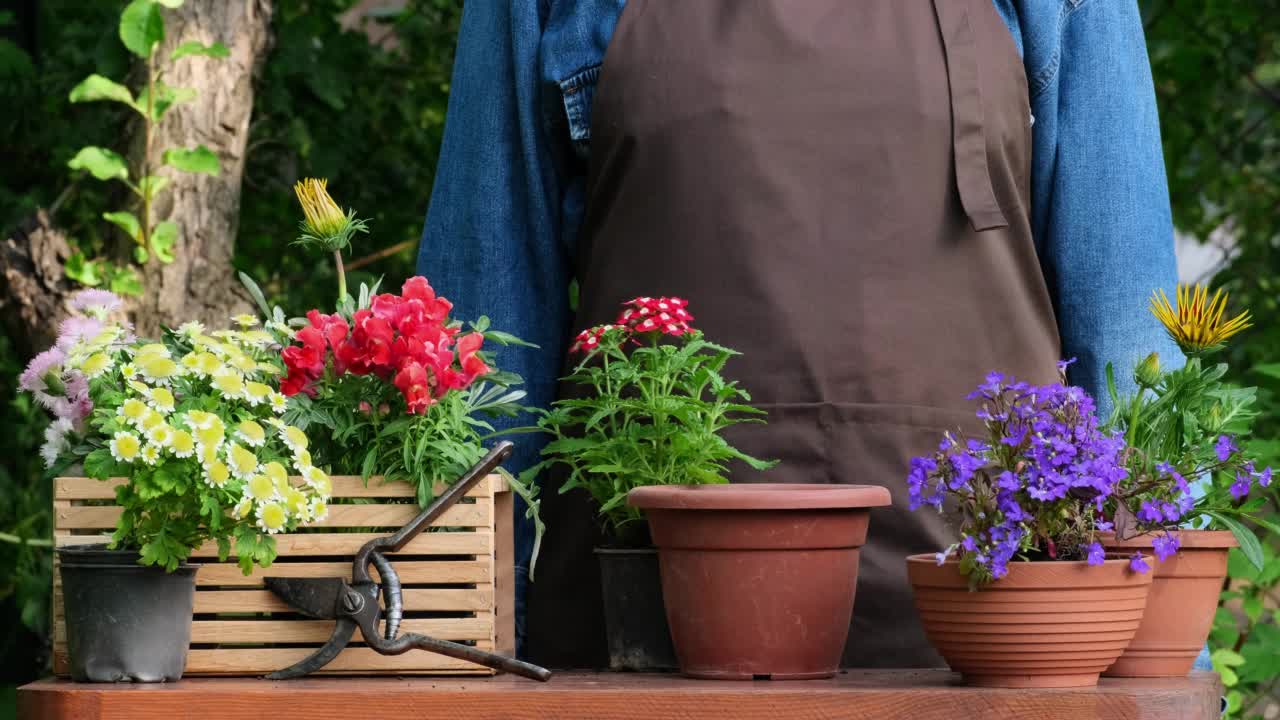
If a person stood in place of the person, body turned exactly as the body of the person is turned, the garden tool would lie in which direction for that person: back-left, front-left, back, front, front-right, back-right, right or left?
front-right

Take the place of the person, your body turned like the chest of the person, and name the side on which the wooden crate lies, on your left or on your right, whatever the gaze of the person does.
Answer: on your right

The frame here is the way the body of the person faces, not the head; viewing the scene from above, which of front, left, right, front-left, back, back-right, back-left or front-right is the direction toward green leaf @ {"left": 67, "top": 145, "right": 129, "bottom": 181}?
back-right

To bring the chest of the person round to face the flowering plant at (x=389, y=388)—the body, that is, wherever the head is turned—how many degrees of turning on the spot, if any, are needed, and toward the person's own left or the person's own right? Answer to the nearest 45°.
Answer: approximately 45° to the person's own right

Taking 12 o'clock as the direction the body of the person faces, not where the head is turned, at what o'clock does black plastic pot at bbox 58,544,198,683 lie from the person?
The black plastic pot is roughly at 2 o'clock from the person.

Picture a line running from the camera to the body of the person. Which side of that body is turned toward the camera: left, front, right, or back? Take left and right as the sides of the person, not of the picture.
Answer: front

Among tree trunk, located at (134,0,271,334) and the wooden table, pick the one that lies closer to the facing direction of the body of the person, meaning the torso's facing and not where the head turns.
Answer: the wooden table
